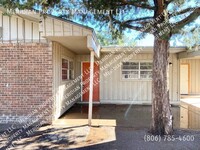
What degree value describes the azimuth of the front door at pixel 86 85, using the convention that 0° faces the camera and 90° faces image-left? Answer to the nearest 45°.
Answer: approximately 0°

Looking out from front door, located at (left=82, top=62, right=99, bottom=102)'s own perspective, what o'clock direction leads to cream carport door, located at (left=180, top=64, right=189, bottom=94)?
cream carport door, located at (left=180, top=64, right=189, bottom=94) is roughly at 8 o'clock from front door, located at (left=82, top=62, right=99, bottom=102).
